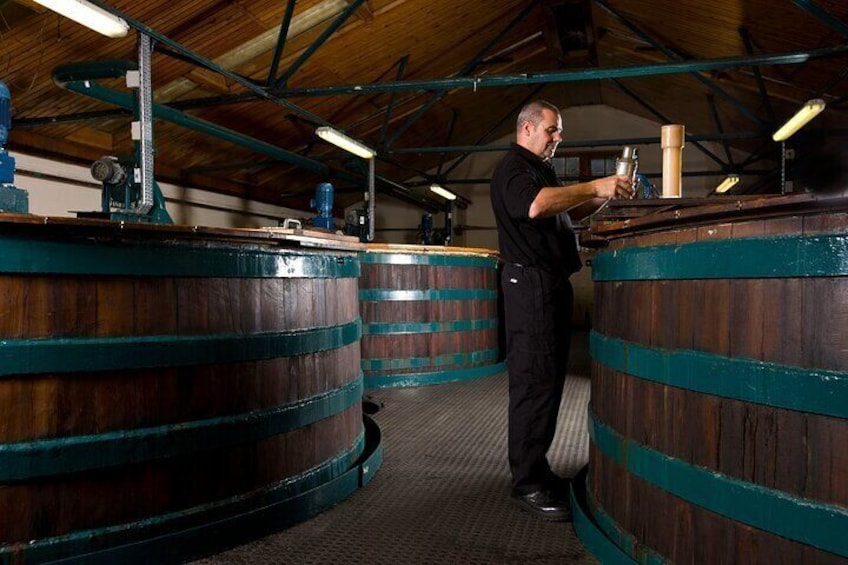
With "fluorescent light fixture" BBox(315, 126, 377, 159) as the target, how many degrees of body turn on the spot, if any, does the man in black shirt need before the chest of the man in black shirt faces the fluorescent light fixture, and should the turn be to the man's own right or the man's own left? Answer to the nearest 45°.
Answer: approximately 135° to the man's own left

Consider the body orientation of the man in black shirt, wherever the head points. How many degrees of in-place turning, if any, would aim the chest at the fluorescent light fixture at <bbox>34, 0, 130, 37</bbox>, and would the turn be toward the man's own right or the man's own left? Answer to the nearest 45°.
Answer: approximately 180°

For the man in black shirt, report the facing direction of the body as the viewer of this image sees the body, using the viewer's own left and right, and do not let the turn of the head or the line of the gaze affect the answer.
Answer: facing to the right of the viewer

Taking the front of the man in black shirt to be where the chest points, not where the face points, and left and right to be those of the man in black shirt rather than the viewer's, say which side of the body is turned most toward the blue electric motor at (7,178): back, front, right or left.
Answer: back

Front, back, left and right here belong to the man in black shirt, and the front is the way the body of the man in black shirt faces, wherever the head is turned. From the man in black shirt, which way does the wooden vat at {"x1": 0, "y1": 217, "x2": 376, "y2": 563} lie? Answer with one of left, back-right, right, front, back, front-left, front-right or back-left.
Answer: back-right

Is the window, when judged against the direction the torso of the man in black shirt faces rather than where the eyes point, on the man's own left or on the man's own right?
on the man's own left

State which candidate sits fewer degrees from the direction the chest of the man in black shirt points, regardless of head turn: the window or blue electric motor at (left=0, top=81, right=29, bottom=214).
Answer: the window

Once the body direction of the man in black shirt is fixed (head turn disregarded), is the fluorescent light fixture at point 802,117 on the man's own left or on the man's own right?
on the man's own left

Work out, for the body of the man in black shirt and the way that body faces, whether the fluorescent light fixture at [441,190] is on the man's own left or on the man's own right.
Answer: on the man's own left

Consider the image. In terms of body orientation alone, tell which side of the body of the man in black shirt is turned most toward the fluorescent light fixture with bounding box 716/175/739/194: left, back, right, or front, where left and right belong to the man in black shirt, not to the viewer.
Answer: left
